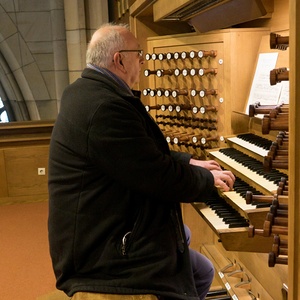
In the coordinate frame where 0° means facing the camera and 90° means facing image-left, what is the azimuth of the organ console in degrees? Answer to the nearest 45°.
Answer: approximately 45°

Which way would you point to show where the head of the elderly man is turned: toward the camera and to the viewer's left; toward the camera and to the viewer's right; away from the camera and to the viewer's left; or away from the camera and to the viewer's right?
away from the camera and to the viewer's right

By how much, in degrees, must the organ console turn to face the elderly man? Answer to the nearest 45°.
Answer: approximately 45° to its left
